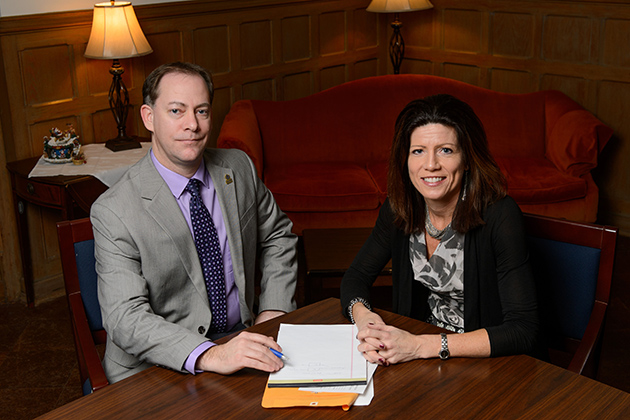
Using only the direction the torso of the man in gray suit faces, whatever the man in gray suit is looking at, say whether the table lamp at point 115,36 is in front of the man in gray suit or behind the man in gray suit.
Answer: behind

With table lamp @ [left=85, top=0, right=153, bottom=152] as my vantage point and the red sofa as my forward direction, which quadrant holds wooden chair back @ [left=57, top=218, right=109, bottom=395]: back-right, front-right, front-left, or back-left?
back-right

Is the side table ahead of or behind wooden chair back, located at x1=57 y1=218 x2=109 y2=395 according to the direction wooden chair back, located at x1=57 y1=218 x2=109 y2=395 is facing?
behind

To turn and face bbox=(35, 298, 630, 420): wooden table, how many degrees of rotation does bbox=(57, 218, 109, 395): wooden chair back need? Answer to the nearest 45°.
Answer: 0° — it already faces it

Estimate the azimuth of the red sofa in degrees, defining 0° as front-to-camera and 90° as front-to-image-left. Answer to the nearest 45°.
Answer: approximately 0°

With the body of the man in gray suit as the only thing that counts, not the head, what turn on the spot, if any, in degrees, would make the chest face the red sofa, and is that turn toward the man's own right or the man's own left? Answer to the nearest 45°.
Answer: approximately 90° to the man's own left

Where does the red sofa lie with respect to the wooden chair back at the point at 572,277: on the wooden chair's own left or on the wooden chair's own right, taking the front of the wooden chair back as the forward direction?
on the wooden chair's own right
